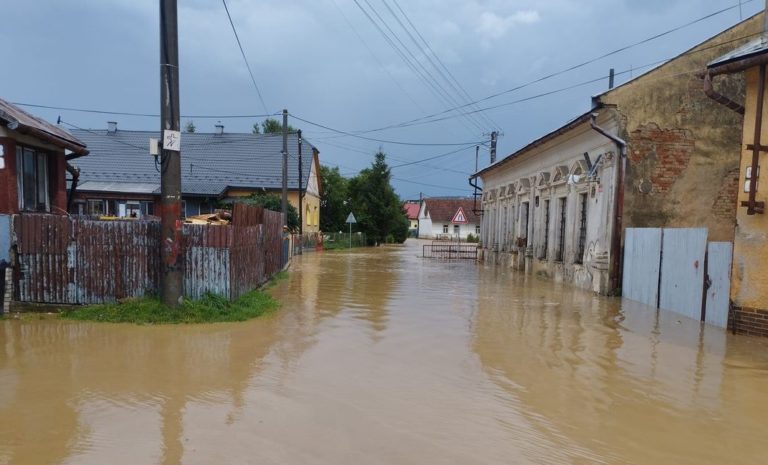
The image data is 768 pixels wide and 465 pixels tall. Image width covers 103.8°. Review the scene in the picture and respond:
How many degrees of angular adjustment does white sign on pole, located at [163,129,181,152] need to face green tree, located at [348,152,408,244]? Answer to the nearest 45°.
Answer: approximately 135° to its left

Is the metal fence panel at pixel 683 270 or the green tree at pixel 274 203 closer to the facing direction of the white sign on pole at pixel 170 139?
the metal fence panel

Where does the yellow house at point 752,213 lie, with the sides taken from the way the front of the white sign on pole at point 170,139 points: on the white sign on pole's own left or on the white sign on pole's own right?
on the white sign on pole's own left

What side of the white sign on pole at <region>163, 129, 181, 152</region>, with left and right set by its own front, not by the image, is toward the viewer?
front

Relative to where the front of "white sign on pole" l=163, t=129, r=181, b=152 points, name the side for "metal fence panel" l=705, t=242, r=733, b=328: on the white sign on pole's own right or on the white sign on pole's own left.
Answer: on the white sign on pole's own left

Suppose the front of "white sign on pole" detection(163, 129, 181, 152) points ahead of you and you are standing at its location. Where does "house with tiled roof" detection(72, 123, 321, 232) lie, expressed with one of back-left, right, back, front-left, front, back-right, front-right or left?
back

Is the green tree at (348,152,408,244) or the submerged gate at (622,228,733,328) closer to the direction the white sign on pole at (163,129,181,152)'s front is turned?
the submerged gate

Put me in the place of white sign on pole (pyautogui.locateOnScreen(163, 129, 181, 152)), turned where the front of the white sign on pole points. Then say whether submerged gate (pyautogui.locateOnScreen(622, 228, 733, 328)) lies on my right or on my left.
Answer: on my left

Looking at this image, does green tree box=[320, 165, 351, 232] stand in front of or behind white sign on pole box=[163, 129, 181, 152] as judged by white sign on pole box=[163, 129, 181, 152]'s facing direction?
behind
